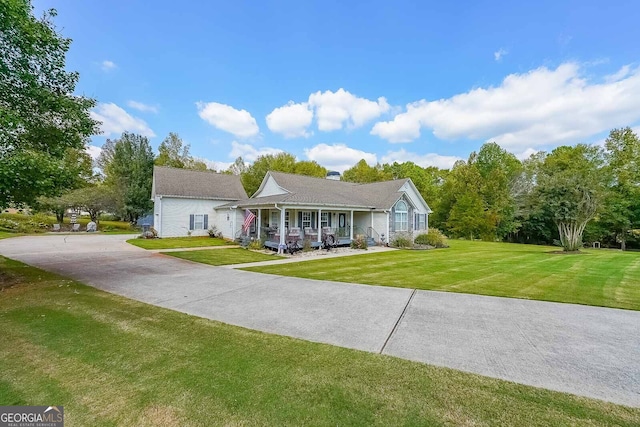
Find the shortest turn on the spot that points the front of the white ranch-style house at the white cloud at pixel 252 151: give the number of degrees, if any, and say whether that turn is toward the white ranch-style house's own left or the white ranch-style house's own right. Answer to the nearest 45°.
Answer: approximately 135° to the white ranch-style house's own left

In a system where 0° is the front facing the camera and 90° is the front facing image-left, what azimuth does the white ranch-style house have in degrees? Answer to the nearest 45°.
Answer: approximately 315°

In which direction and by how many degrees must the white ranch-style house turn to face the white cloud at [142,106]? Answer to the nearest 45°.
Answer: approximately 135° to its right

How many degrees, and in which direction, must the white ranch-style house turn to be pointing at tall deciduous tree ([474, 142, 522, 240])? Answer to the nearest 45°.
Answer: approximately 45° to its left

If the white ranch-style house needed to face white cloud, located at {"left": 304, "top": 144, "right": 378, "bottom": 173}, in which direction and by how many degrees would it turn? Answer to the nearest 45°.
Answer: approximately 135° to its left

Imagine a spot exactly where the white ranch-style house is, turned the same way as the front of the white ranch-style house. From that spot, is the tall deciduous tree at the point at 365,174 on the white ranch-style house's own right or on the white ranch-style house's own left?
on the white ranch-style house's own left

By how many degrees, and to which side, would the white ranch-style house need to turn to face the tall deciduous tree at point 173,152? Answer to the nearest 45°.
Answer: approximately 180°

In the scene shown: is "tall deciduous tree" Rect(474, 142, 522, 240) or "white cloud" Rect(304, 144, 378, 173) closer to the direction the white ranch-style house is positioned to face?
the tall deciduous tree

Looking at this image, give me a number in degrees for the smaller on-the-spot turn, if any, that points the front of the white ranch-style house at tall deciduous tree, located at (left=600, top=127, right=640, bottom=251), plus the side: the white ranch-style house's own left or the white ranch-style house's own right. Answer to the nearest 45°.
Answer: approximately 45° to the white ranch-style house's own left
